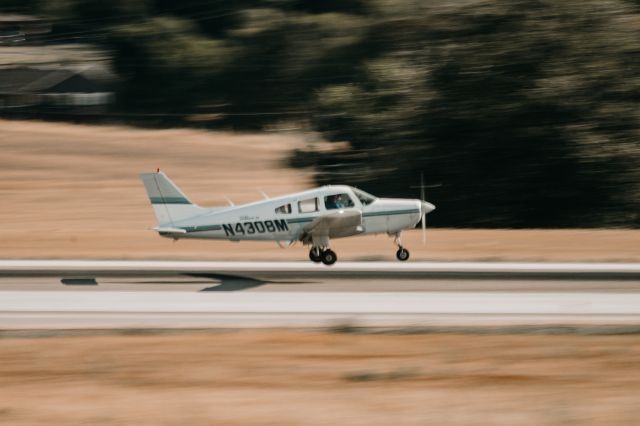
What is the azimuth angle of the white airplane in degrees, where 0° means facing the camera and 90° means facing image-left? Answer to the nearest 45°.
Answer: approximately 270°
